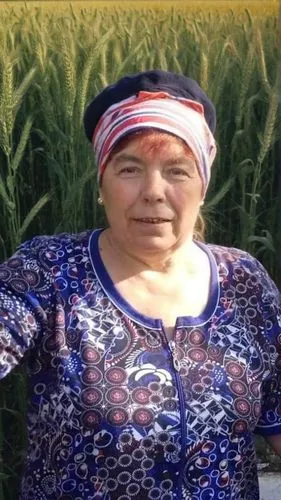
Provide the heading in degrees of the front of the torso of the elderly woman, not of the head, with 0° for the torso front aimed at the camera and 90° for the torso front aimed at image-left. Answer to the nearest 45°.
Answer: approximately 0°
